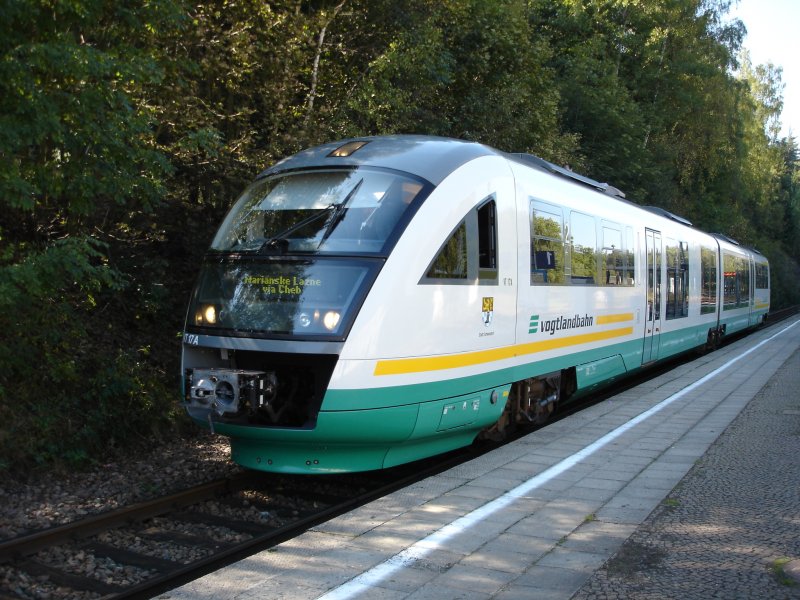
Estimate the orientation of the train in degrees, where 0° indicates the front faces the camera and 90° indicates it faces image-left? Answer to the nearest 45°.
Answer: approximately 45°

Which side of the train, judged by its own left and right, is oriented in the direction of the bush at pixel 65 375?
front
